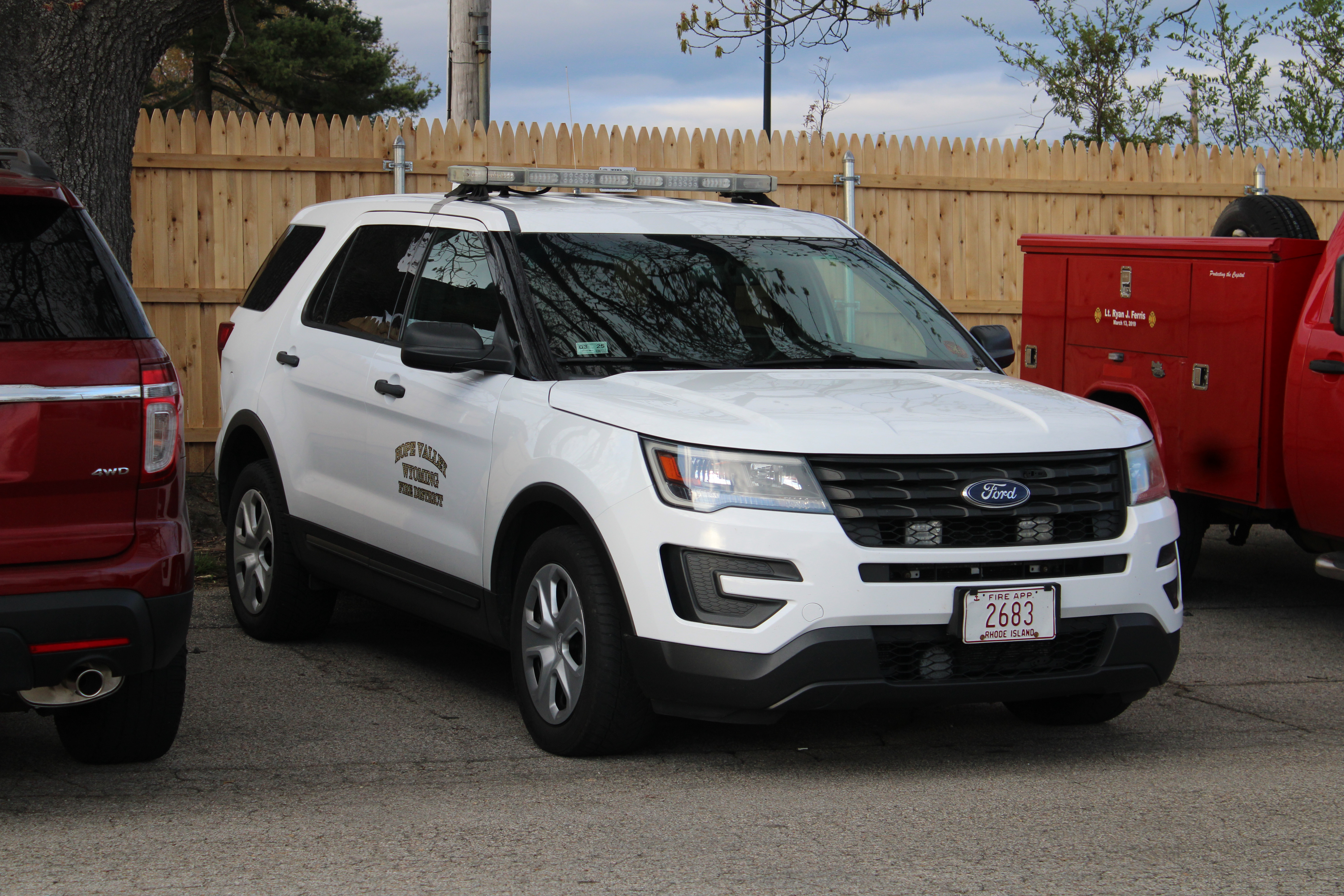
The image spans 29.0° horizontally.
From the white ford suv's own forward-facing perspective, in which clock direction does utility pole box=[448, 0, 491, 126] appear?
The utility pole is roughly at 7 o'clock from the white ford suv.

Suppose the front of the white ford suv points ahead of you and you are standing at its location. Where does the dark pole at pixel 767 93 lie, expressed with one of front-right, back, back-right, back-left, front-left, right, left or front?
back-left

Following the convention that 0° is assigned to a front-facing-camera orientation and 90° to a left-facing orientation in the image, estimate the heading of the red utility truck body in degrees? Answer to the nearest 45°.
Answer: approximately 315°

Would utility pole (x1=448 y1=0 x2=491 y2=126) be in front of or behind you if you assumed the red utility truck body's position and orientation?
behind

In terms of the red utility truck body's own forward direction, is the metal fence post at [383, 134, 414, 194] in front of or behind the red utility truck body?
behind

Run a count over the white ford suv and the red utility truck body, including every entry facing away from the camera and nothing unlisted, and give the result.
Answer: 0

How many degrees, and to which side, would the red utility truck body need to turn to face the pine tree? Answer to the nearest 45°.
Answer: approximately 180°

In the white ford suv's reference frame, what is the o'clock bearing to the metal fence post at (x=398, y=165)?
The metal fence post is roughly at 7 o'clock from the white ford suv.

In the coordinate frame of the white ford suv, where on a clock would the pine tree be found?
The pine tree is roughly at 7 o'clock from the white ford suv.

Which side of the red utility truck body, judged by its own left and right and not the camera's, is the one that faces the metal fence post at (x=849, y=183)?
back

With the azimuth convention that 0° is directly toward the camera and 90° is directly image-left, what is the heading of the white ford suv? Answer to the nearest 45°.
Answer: approximately 315°
